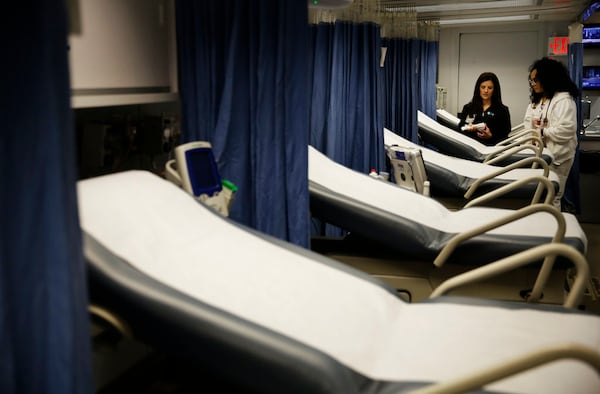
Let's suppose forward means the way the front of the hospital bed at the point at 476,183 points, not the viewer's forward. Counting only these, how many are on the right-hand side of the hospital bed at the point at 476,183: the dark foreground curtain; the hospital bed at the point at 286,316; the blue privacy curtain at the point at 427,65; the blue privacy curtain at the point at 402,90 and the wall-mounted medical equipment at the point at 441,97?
2

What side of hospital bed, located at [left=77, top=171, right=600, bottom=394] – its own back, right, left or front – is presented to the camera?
right

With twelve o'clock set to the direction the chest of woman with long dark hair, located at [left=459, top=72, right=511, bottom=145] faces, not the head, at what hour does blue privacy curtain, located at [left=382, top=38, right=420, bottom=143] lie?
The blue privacy curtain is roughly at 2 o'clock from the woman with long dark hair.

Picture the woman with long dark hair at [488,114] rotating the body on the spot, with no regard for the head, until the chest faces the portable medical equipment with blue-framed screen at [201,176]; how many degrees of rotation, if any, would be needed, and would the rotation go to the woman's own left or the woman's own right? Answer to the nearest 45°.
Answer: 0° — they already face it

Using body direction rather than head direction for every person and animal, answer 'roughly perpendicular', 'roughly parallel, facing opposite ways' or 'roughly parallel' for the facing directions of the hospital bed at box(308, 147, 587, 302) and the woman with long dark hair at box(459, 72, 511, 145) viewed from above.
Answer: roughly perpendicular

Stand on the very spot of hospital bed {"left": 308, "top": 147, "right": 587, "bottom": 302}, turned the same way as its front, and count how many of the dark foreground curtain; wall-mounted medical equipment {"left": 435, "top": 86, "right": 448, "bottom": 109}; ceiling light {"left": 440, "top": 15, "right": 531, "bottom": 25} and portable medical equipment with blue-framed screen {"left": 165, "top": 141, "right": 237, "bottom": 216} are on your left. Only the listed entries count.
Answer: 2

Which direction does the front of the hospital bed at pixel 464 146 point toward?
to the viewer's right

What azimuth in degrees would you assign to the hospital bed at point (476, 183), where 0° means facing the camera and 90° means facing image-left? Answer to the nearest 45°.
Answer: approximately 270°

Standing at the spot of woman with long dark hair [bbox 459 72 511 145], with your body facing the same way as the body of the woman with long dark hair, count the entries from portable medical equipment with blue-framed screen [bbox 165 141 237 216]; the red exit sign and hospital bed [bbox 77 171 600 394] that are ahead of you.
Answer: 2

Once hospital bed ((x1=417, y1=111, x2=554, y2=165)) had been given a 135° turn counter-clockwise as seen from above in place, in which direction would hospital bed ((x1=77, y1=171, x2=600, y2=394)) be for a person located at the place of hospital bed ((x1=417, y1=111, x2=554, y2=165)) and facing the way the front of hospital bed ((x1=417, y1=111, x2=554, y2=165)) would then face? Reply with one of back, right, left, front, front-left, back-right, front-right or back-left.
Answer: back-left

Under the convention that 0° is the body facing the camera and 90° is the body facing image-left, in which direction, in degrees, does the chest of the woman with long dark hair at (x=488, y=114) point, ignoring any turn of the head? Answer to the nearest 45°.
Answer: approximately 0°

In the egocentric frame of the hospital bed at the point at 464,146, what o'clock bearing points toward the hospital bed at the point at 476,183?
the hospital bed at the point at 476,183 is roughly at 3 o'clock from the hospital bed at the point at 464,146.
